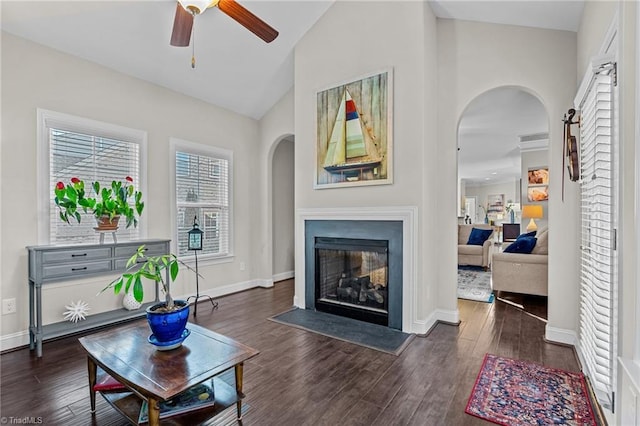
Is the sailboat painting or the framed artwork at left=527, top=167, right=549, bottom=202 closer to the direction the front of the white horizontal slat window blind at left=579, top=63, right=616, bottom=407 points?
the sailboat painting

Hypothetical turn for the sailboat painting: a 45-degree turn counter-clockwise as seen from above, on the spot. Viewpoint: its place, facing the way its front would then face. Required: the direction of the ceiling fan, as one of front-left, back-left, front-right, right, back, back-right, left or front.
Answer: front-right

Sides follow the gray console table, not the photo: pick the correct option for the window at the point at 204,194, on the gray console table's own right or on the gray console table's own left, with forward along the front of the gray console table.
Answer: on the gray console table's own left

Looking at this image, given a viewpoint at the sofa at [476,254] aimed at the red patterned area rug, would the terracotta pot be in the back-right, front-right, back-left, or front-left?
front-right

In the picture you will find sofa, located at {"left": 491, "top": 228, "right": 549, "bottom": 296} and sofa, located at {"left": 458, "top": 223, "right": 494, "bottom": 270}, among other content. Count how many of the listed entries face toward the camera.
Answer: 1

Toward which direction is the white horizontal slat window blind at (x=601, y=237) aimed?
to the viewer's left

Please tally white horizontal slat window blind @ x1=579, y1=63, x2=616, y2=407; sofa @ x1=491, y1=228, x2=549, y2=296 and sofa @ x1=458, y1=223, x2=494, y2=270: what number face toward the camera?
1

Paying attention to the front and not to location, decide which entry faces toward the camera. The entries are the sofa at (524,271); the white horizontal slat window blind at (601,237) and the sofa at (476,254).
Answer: the sofa at (476,254)

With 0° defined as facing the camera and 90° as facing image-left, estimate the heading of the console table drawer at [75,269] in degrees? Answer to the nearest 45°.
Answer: approximately 315°

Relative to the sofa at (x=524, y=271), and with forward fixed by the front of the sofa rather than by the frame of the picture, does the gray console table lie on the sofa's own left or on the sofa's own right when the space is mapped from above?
on the sofa's own left

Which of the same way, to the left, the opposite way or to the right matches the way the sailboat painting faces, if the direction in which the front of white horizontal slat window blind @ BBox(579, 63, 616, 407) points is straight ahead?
to the left

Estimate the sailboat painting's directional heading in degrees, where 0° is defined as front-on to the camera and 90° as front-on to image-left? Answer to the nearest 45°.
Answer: approximately 45°

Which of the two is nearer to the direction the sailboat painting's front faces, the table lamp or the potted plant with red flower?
the potted plant with red flower

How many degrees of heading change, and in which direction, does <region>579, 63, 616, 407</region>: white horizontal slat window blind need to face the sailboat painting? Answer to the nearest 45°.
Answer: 0° — it already faces it

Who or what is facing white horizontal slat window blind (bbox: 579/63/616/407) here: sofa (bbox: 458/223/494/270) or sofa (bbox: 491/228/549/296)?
sofa (bbox: 458/223/494/270)
